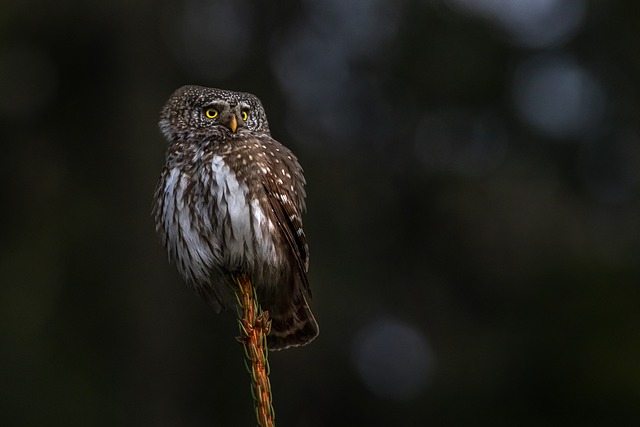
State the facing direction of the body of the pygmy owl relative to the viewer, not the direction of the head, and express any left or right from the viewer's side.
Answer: facing the viewer and to the left of the viewer
